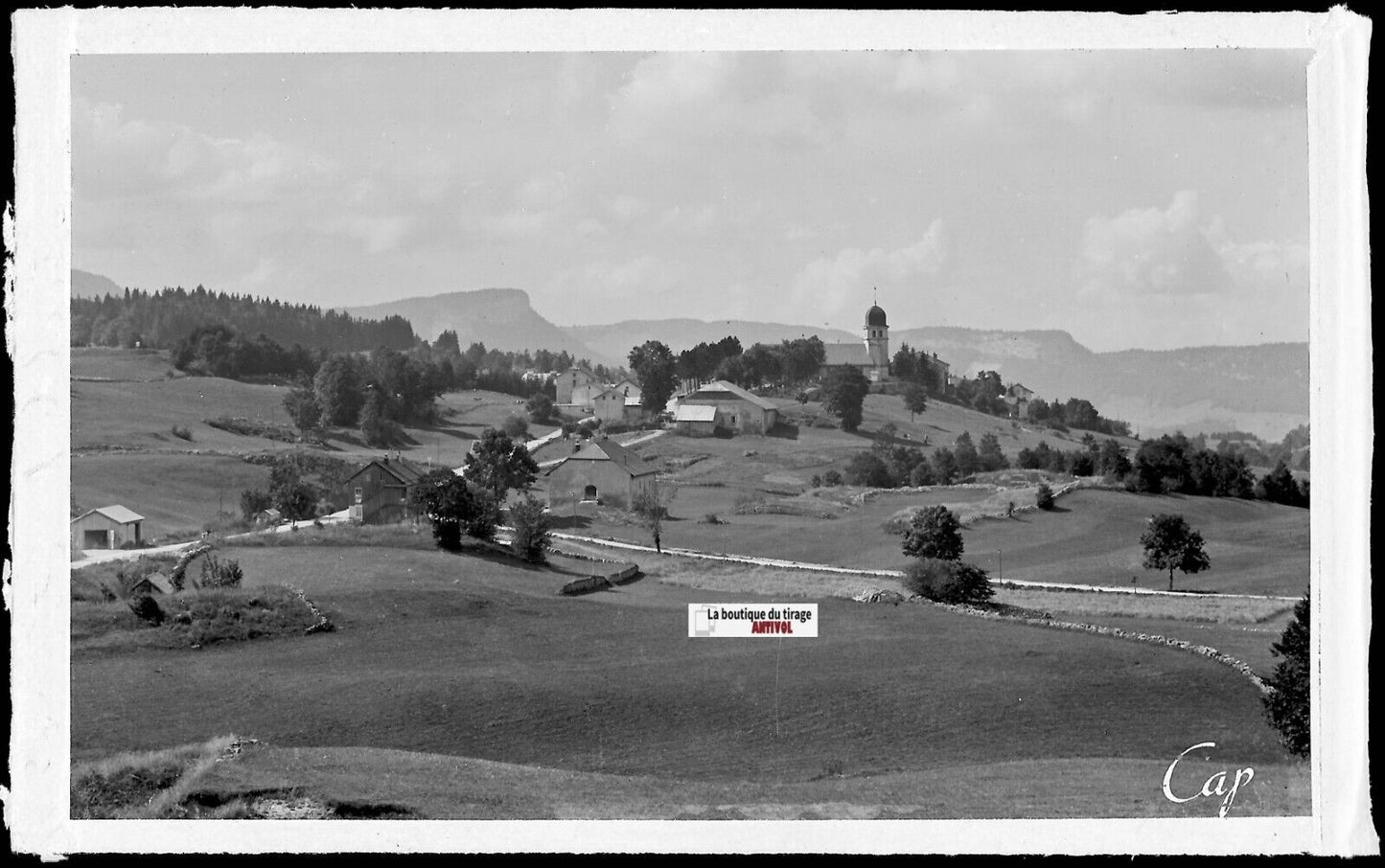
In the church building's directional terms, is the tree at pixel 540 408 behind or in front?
behind

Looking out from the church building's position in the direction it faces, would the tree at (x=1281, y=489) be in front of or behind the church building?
in front

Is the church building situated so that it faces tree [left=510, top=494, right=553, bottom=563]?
no

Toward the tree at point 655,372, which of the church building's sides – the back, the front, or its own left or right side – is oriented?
back

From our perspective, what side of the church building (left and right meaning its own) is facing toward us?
right

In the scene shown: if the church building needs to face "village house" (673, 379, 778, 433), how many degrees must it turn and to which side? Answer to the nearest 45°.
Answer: approximately 180°

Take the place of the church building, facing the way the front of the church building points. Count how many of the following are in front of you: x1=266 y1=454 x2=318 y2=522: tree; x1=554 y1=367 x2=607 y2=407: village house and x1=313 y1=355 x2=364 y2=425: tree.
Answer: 0
